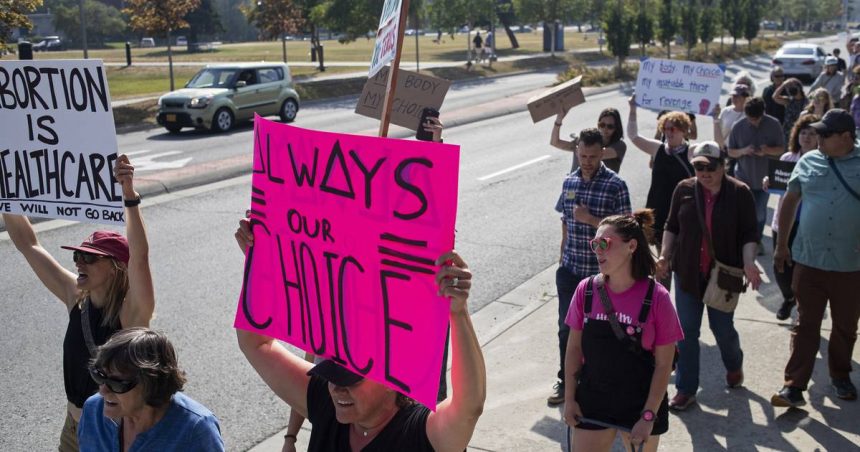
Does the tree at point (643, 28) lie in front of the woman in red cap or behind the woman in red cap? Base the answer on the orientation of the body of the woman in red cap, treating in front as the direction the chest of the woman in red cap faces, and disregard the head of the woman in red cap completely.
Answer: behind

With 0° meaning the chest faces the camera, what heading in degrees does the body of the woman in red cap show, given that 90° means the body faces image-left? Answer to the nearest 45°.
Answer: approximately 45°

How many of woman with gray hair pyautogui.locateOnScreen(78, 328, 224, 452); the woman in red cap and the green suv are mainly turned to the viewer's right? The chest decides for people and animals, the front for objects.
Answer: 0

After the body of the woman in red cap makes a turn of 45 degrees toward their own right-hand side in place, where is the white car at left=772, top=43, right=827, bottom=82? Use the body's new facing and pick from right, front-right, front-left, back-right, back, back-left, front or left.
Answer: back-right

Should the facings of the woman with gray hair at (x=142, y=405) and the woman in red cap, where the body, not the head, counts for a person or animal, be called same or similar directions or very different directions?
same or similar directions

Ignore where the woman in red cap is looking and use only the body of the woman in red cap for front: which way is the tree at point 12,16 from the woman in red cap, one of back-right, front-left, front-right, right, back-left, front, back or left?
back-right

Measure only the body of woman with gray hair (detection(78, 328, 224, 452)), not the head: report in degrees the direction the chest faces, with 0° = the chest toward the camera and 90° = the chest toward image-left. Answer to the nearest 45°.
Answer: approximately 45°

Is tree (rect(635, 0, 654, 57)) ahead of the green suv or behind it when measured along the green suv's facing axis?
behind

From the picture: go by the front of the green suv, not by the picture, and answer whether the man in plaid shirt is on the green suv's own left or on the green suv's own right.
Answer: on the green suv's own left

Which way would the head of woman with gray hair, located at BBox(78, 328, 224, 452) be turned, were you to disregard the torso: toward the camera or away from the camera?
toward the camera

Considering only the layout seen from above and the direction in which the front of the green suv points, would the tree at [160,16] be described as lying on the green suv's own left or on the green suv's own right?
on the green suv's own right

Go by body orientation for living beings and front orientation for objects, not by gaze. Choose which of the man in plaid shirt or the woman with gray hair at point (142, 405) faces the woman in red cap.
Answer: the man in plaid shirt

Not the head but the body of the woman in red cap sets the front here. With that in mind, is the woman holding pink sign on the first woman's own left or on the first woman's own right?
on the first woman's own left

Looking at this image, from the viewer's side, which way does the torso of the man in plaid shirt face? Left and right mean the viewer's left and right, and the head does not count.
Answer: facing the viewer and to the left of the viewer
